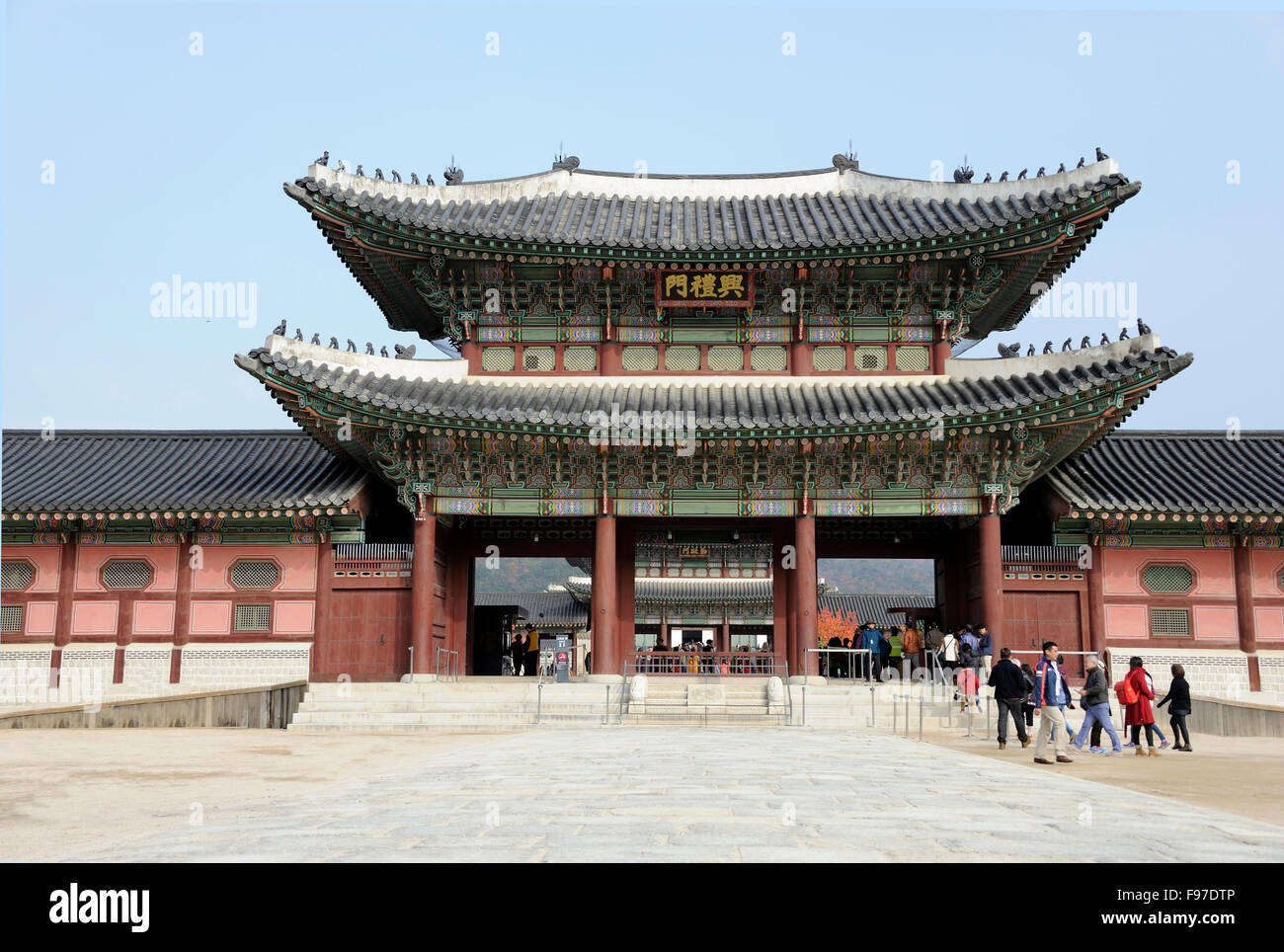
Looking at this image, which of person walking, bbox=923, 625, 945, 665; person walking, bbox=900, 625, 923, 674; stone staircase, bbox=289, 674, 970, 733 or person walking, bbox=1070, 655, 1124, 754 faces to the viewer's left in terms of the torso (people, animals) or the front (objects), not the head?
person walking, bbox=1070, 655, 1124, 754

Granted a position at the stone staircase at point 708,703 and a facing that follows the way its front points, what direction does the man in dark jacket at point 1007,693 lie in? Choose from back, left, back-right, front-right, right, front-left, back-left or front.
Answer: front-left

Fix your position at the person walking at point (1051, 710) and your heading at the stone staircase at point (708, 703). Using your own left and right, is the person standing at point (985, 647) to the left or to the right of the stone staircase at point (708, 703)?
right

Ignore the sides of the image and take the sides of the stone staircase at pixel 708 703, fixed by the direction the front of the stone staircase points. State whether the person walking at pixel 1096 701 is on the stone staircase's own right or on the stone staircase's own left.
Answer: on the stone staircase's own left

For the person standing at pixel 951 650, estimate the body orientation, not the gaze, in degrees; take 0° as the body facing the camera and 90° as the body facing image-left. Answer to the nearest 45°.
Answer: approximately 180°

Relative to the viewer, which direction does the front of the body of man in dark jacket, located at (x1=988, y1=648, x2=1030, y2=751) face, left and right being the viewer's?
facing away from the viewer

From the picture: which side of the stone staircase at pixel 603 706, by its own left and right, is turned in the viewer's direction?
front

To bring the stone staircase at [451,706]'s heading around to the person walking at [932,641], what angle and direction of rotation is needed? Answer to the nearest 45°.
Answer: approximately 90° to its left

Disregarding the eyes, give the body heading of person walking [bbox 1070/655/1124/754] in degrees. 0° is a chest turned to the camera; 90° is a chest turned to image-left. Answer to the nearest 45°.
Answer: approximately 90°

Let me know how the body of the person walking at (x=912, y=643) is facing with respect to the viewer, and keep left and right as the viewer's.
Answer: facing away from the viewer

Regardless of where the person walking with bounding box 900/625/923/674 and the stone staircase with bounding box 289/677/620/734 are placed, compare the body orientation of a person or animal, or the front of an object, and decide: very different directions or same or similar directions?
very different directions

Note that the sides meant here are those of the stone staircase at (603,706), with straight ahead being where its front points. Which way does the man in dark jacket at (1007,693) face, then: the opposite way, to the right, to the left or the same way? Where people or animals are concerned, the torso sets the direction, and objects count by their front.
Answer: the opposite way
